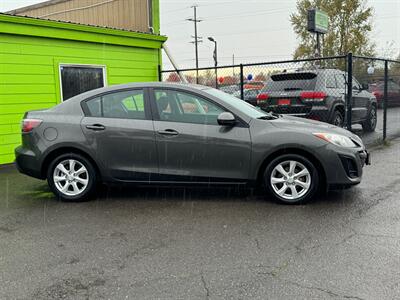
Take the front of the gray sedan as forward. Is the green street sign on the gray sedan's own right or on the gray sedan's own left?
on the gray sedan's own left

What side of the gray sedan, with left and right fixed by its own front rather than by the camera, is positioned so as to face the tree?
left

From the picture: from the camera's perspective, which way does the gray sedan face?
to the viewer's right

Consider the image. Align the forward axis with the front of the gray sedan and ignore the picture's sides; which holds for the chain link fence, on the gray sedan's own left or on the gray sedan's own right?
on the gray sedan's own left
